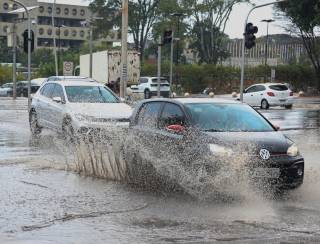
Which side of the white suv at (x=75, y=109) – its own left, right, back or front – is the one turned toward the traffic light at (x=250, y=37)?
left

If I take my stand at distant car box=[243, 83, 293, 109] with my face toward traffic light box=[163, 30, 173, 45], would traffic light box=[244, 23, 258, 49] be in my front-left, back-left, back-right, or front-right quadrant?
front-left

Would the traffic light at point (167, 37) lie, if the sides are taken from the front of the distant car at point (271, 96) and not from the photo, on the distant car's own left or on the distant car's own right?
on the distant car's own left

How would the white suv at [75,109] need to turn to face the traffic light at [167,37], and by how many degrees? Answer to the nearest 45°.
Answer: approximately 135° to its left

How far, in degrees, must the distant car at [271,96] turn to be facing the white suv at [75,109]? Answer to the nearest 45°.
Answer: approximately 135° to its left

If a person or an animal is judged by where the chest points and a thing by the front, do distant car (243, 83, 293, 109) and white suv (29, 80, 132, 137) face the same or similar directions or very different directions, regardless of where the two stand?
very different directions

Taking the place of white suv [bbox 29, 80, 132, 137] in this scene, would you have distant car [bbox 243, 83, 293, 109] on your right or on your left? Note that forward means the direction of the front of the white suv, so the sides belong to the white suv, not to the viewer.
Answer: on your left

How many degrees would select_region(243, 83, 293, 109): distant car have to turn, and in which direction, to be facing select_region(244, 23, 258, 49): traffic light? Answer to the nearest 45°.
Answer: approximately 135° to its left
